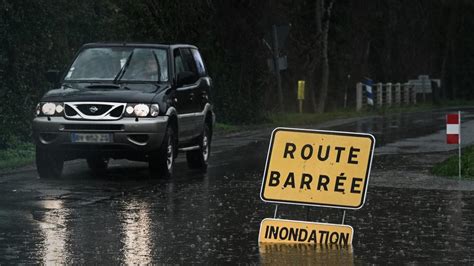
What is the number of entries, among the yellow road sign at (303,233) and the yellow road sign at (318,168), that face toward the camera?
2

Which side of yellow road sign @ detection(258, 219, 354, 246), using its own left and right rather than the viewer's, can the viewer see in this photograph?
front

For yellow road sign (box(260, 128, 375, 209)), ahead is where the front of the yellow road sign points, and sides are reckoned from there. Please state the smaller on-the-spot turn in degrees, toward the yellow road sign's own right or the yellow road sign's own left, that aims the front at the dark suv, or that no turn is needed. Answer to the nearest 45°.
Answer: approximately 135° to the yellow road sign's own right

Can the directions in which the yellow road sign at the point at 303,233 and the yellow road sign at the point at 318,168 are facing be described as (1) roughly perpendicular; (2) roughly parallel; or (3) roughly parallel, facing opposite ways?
roughly parallel

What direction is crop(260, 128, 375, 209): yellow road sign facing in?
toward the camera

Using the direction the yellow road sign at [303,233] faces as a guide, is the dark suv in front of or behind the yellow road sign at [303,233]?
behind
